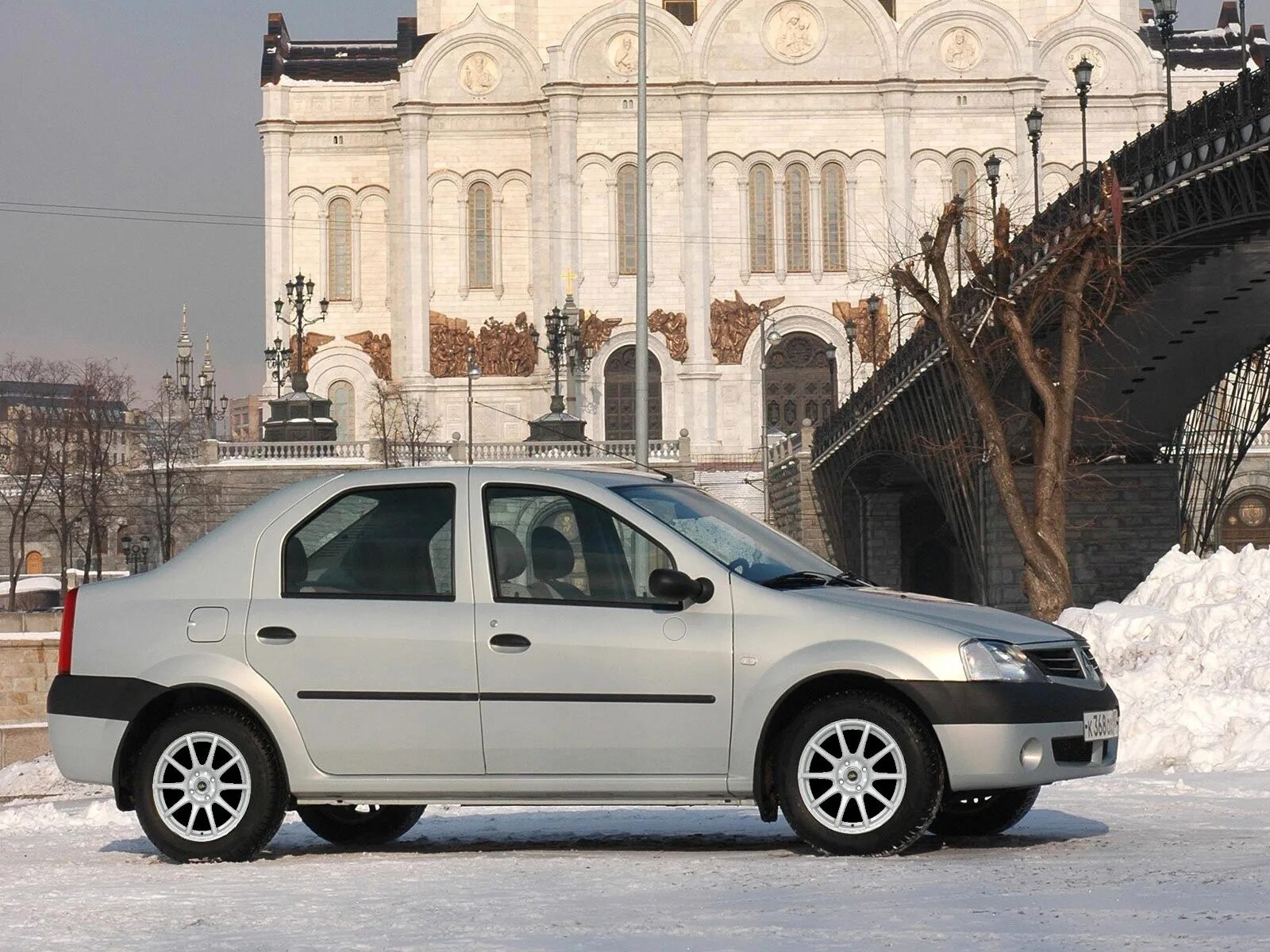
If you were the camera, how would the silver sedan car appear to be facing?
facing to the right of the viewer

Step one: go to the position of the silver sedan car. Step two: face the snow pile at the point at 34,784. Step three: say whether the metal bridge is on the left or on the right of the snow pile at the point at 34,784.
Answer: right

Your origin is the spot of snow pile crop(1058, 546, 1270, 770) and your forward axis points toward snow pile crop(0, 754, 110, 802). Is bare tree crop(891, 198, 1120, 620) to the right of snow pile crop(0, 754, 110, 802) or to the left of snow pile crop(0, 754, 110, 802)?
right

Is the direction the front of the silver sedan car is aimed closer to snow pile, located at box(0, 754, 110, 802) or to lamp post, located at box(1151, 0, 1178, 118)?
the lamp post
